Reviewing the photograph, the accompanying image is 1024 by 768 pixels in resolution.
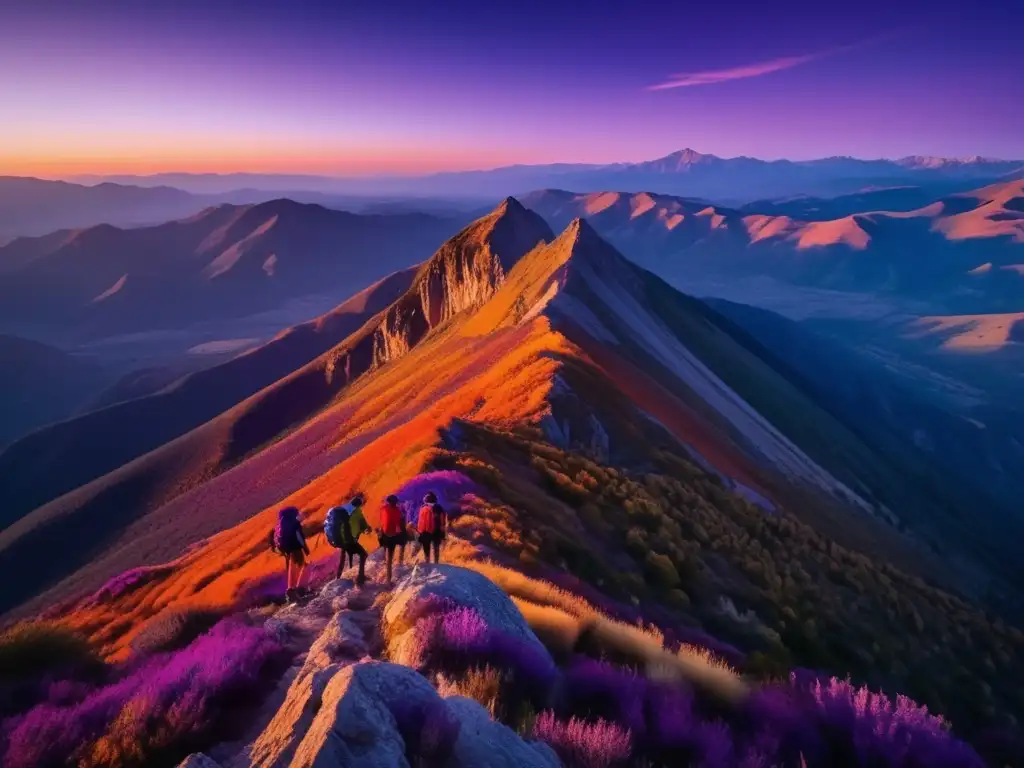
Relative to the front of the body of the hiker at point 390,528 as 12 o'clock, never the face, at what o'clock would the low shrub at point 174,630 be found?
The low shrub is roughly at 9 o'clock from the hiker.

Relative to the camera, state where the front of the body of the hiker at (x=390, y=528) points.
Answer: away from the camera

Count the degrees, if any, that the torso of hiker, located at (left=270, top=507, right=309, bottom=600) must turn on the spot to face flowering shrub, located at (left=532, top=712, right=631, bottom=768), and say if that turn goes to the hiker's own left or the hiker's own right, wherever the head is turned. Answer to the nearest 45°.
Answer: approximately 180°

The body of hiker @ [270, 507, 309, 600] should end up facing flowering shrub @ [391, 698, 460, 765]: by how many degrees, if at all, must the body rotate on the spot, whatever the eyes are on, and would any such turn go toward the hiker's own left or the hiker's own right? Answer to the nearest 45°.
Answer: approximately 180°

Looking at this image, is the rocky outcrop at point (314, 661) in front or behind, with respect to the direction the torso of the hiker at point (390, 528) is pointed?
behind

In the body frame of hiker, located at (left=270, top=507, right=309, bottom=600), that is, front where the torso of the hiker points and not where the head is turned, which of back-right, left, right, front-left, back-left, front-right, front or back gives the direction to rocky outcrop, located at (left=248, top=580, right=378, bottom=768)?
back

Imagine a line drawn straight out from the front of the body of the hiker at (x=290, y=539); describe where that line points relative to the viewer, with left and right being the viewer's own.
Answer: facing away from the viewer

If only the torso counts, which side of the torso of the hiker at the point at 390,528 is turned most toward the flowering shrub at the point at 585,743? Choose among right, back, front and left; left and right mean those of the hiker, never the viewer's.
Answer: back

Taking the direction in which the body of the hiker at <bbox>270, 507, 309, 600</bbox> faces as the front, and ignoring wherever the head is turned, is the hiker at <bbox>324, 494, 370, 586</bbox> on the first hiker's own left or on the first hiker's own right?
on the first hiker's own right

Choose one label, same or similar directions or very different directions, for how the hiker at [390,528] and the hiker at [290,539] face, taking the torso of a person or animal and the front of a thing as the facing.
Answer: same or similar directions

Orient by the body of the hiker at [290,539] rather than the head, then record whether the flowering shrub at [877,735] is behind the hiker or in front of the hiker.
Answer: behind

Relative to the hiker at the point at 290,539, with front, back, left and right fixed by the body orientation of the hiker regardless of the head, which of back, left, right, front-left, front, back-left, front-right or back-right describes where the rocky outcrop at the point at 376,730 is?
back
